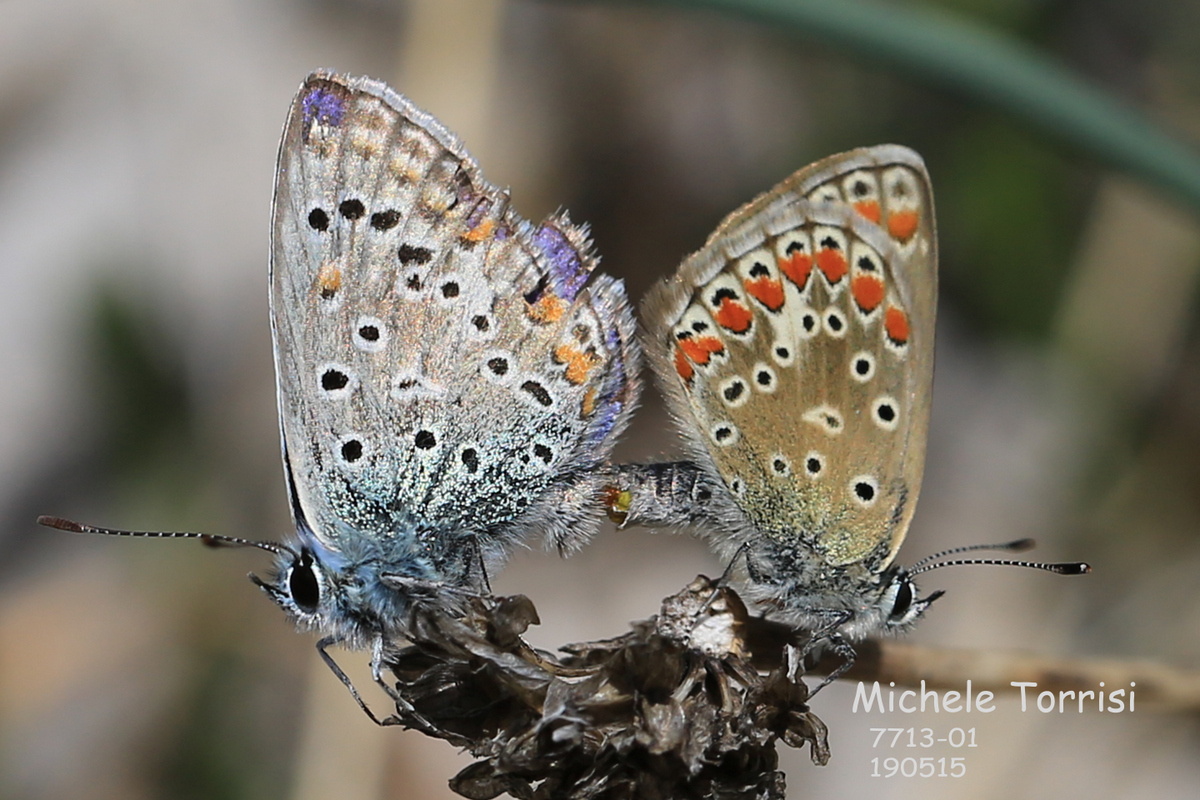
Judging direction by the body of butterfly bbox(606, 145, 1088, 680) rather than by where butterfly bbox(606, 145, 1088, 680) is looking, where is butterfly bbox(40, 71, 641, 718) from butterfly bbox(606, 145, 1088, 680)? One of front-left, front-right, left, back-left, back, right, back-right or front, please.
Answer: back

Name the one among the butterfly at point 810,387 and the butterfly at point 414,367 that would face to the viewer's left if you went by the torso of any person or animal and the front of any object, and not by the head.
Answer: the butterfly at point 414,367

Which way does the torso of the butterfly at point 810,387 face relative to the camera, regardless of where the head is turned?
to the viewer's right

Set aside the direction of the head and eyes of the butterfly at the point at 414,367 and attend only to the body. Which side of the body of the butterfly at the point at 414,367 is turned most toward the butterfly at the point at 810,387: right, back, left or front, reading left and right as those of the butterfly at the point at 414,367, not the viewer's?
back

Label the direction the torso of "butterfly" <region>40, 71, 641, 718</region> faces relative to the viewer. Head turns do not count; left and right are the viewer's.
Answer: facing to the left of the viewer

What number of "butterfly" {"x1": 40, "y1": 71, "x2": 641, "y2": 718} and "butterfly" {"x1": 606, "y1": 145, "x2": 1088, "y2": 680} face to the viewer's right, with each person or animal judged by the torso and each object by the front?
1
